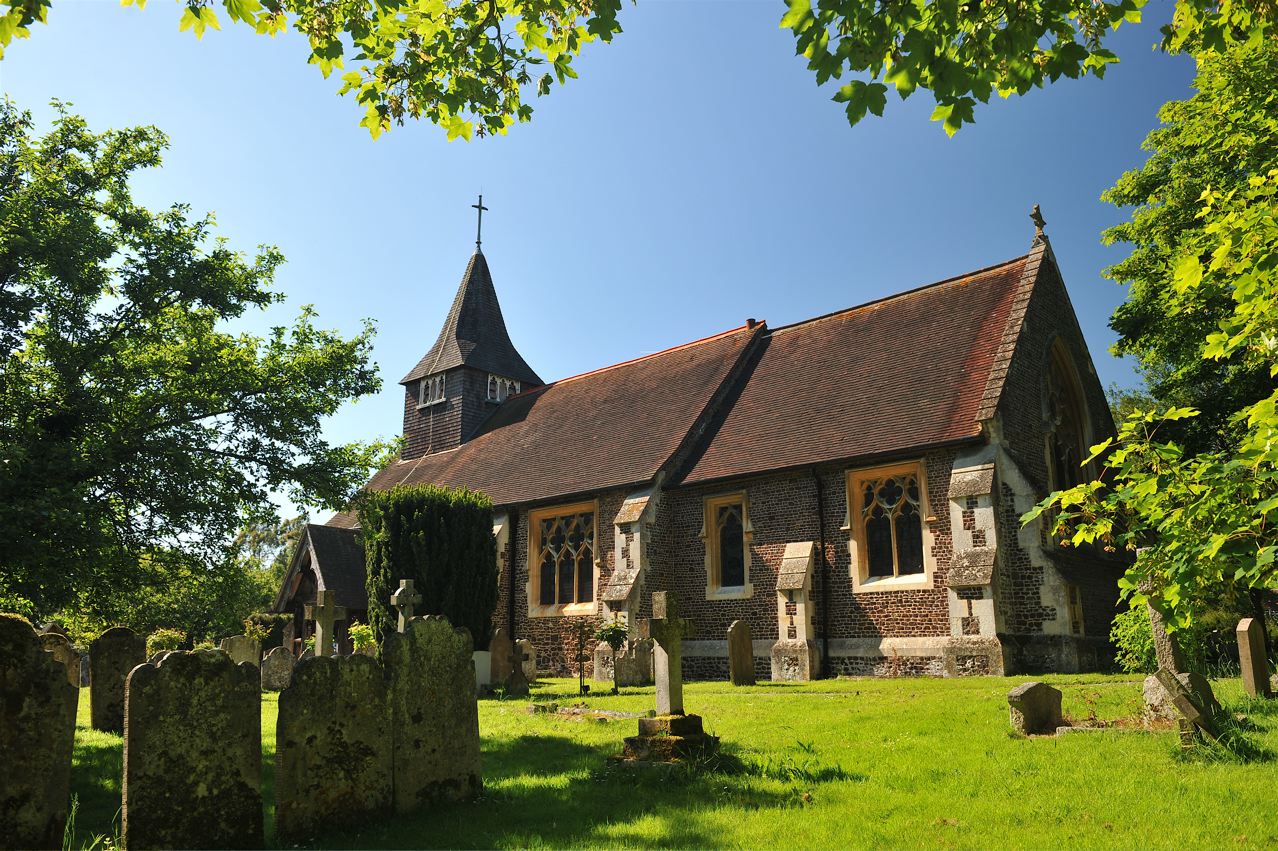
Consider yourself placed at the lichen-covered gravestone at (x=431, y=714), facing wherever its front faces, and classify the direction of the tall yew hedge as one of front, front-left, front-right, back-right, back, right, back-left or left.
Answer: back-left

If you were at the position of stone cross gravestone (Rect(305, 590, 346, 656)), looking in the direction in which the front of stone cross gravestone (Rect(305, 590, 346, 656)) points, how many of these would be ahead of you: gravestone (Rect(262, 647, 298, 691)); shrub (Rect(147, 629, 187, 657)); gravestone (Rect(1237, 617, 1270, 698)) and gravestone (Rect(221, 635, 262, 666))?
1

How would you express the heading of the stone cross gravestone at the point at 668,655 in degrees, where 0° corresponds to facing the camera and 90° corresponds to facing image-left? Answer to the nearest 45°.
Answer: approximately 315°

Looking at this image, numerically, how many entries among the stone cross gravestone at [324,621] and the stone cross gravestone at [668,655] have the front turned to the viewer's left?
0

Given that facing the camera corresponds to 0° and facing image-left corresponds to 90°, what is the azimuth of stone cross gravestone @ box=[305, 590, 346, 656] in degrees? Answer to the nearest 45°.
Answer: approximately 315°

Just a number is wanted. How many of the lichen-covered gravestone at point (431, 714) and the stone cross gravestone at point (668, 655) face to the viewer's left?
0
